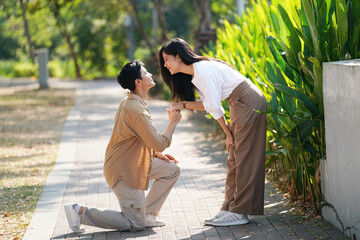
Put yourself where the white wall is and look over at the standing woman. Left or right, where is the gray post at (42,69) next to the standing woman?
right

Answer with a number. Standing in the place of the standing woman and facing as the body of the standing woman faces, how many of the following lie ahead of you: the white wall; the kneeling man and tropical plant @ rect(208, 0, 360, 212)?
1

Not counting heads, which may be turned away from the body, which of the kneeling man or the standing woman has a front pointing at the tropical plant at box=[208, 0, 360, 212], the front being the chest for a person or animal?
the kneeling man

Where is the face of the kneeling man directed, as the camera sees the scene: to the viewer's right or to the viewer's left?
to the viewer's right

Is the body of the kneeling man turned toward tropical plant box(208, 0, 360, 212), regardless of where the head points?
yes

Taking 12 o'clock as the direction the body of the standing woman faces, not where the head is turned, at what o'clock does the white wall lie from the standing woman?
The white wall is roughly at 7 o'clock from the standing woman.

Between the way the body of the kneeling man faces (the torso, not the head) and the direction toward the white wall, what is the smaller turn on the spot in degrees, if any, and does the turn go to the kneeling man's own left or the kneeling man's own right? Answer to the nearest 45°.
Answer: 0° — they already face it

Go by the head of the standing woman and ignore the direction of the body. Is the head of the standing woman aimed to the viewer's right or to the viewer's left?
to the viewer's left

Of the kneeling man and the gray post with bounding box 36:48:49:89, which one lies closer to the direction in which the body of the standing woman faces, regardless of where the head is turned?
the kneeling man

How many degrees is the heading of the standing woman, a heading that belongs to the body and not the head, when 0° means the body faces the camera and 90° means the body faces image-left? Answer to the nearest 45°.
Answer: approximately 90°

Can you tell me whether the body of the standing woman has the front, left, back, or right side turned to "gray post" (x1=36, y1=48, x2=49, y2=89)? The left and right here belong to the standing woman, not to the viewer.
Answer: right

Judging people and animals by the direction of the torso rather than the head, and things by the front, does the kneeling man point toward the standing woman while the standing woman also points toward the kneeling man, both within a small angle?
yes

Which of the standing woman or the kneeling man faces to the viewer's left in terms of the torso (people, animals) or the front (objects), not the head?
the standing woman

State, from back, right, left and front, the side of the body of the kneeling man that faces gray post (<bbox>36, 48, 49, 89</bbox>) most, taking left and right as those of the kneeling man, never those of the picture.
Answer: left

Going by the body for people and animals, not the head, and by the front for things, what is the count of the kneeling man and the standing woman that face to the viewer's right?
1

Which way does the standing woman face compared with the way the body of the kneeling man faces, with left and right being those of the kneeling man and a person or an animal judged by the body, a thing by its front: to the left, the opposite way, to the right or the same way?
the opposite way

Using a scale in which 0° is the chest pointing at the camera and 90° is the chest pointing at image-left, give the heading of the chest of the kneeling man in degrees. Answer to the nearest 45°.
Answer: approximately 270°
